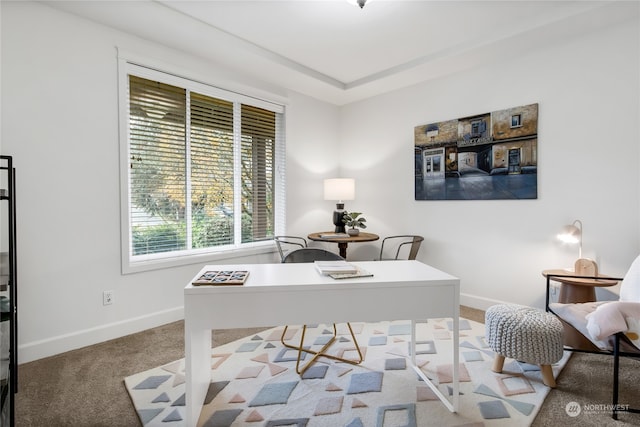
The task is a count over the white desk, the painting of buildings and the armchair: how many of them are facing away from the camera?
1

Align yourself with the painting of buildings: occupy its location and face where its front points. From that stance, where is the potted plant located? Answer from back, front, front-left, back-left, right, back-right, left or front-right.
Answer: front-right

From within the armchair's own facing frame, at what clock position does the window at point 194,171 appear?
The window is roughly at 1 o'clock from the armchair.

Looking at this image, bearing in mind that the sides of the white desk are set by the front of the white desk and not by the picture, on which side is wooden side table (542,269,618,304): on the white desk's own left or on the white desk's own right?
on the white desk's own right

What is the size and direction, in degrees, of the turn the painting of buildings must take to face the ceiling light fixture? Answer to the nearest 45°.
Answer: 0° — it already faces it

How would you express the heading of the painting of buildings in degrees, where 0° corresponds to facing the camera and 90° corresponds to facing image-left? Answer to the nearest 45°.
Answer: approximately 45°

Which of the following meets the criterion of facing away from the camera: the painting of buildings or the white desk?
the white desk

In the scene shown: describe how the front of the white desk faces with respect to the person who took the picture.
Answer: facing away from the viewer

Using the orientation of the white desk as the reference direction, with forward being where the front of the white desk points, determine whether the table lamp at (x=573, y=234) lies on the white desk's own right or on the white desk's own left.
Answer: on the white desk's own right

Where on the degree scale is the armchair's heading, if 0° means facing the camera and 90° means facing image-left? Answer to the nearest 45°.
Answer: approximately 45°

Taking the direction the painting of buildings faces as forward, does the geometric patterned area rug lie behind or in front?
in front
